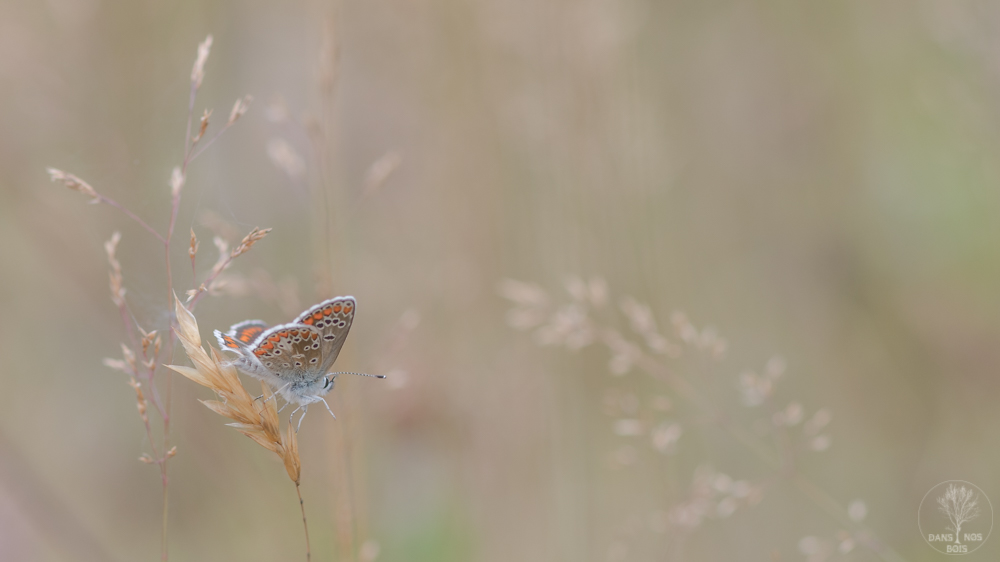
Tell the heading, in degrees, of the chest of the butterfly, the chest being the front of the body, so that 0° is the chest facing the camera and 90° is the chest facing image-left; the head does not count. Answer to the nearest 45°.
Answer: approximately 270°
